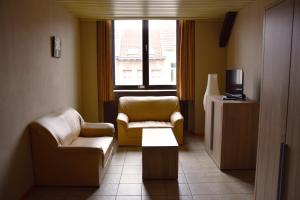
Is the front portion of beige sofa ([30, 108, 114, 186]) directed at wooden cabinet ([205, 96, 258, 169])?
yes

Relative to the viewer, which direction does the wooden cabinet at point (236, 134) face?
to the viewer's left

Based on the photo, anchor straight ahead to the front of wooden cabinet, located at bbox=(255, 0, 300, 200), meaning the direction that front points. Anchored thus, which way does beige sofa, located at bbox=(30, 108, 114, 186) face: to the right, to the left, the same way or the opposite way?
the opposite way

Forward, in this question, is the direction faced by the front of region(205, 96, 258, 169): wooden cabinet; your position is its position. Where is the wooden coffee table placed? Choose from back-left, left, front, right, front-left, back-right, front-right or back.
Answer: front-left

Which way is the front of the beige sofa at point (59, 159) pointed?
to the viewer's right

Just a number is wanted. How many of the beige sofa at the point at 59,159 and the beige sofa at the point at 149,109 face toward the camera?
1

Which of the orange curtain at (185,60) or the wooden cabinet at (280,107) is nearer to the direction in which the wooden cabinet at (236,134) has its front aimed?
the orange curtain

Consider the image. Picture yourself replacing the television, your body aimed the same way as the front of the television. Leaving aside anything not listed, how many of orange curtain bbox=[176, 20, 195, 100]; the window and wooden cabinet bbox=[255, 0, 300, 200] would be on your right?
2

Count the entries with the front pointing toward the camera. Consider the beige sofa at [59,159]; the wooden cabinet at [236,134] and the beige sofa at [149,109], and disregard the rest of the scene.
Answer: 1

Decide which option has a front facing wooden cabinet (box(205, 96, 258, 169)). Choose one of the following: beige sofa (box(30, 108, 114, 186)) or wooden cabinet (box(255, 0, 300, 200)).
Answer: the beige sofa
